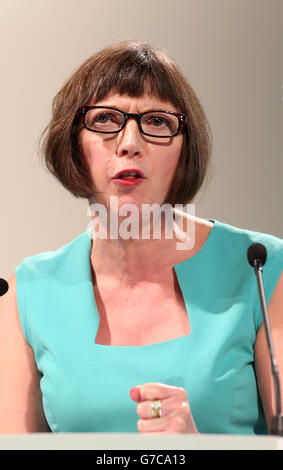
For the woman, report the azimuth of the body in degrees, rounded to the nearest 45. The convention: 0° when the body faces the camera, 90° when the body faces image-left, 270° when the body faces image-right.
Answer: approximately 0°
